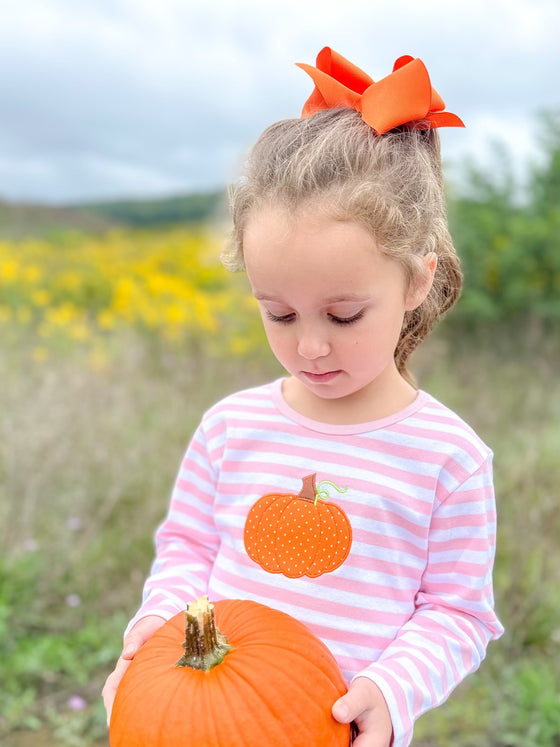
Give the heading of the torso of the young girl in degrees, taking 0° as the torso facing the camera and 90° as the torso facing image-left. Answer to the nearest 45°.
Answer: approximately 45°
